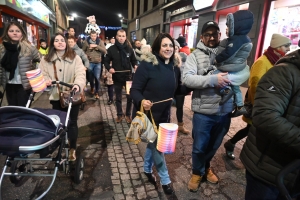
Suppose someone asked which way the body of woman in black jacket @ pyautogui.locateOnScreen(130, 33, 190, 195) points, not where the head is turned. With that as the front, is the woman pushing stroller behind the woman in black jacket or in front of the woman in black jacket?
behind

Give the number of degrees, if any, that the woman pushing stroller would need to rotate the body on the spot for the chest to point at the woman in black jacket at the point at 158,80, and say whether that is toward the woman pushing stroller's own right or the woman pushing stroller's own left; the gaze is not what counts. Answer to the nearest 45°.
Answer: approximately 45° to the woman pushing stroller's own left

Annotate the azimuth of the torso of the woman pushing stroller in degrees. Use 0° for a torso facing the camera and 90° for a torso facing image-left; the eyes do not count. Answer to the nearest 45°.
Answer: approximately 0°

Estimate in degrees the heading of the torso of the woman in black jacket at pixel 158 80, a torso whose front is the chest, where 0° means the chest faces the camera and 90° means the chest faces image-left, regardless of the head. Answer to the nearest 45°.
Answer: approximately 315°
